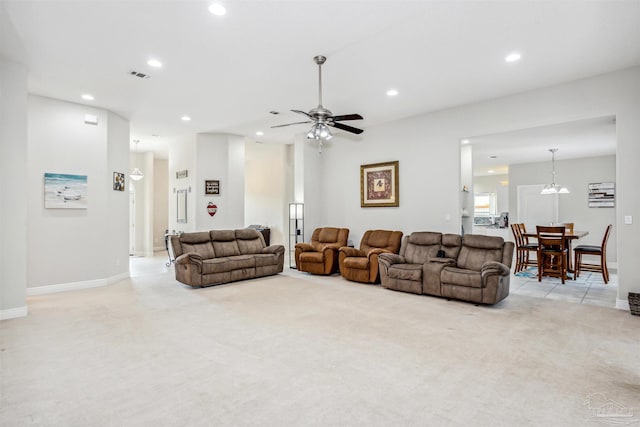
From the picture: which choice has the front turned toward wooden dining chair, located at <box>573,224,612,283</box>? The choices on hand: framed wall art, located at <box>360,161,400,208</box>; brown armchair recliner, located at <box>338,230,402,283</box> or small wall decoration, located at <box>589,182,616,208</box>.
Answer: the small wall decoration

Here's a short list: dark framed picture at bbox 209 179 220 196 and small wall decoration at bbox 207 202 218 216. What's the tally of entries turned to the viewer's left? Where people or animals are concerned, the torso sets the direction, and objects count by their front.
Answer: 0

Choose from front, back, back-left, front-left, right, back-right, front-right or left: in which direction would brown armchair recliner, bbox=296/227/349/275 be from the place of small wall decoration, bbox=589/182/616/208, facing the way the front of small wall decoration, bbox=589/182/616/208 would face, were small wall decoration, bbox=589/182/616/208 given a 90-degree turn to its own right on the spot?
front-left

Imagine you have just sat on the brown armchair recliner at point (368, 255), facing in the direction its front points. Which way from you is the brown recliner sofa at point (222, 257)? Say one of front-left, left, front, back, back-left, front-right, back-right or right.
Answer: front-right

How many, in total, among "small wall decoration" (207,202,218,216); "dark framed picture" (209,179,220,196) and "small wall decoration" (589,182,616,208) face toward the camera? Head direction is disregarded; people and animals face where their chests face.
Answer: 3

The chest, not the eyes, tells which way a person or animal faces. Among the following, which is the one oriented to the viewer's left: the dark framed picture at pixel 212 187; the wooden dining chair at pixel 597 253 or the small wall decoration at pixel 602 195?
the wooden dining chair

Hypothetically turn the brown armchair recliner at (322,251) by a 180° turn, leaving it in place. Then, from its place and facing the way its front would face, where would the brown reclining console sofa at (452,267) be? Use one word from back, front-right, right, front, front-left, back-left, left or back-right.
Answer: right

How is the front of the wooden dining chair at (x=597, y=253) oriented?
to the viewer's left

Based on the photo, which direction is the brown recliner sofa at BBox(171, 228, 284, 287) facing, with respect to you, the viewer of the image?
facing the viewer and to the right of the viewer

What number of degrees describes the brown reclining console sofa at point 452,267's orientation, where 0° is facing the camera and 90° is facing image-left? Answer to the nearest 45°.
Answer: approximately 45°

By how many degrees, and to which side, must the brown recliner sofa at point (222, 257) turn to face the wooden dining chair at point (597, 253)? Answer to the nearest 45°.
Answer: approximately 45° to its left

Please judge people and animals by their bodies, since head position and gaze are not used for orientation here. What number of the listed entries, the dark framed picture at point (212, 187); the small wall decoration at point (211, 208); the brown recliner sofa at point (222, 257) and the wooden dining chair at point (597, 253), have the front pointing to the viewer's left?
1

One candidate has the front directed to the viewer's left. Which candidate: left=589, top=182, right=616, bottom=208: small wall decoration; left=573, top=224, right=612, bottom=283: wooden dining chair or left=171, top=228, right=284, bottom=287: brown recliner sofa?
the wooden dining chair

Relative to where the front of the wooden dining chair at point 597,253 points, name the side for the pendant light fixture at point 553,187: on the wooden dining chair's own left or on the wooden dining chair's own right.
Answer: on the wooden dining chair's own right

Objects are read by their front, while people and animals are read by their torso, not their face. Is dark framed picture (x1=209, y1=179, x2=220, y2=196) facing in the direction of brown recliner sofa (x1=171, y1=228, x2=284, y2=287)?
yes

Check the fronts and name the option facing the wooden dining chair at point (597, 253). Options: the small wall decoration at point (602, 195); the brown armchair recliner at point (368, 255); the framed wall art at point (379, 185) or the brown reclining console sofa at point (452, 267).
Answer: the small wall decoration

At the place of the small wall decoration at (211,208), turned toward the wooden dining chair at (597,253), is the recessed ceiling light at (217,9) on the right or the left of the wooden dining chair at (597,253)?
right

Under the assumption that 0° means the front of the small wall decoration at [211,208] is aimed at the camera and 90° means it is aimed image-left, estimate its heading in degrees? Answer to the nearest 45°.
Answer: approximately 0°
